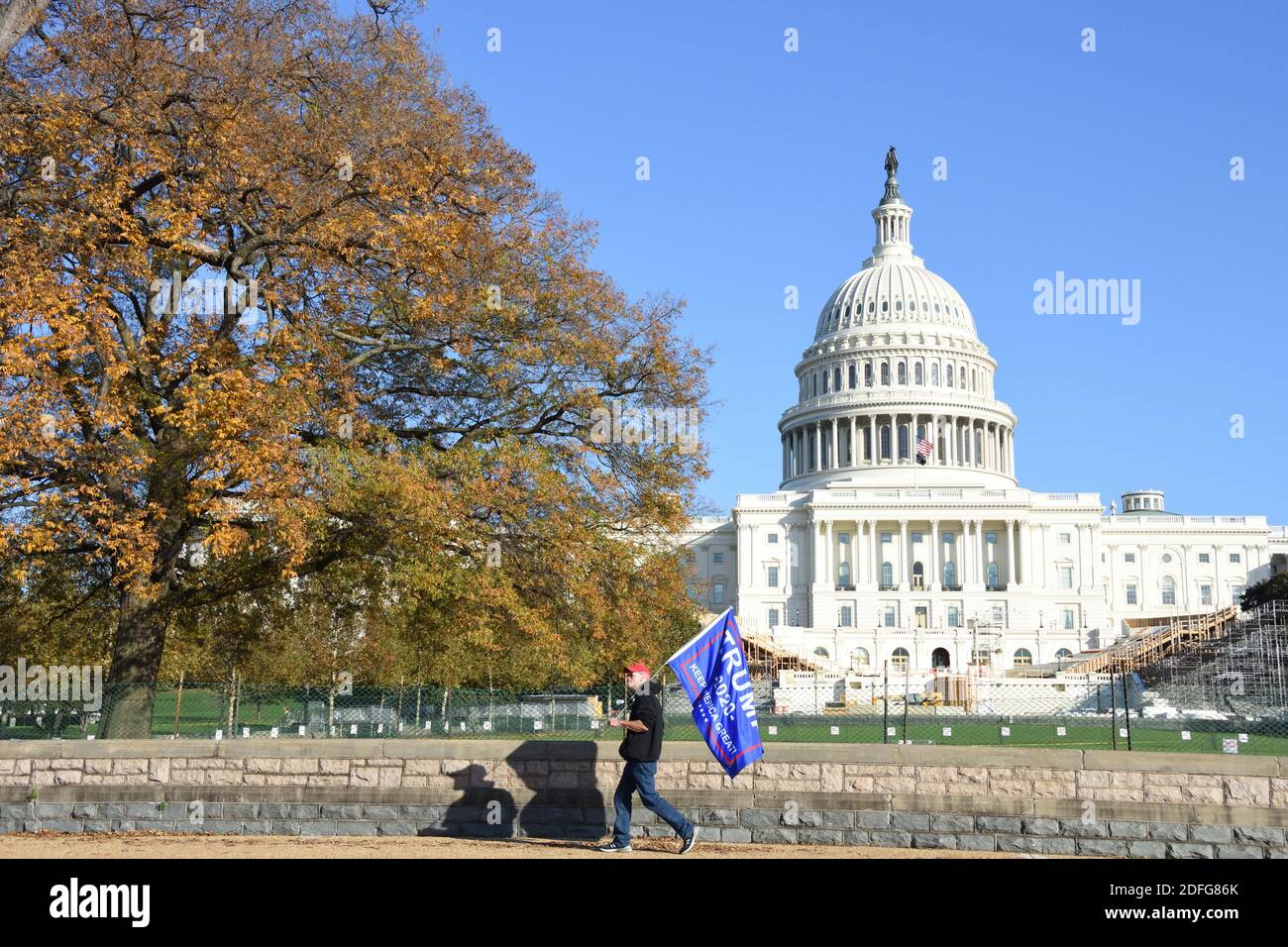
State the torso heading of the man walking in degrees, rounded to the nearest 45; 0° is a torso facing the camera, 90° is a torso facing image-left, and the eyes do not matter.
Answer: approximately 90°

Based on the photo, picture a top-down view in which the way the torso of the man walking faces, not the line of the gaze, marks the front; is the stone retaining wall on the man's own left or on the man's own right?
on the man's own right

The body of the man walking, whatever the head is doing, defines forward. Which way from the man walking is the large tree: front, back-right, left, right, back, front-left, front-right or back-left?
front-right

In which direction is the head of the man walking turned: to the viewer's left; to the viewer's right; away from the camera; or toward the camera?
to the viewer's left
